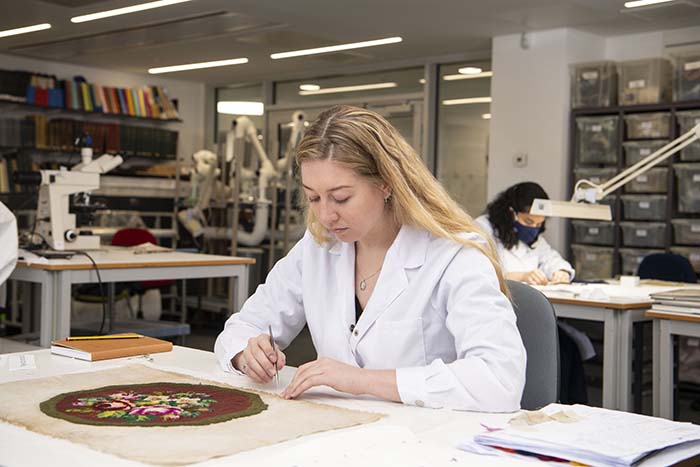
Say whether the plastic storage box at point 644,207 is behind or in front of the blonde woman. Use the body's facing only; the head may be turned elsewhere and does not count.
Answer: behind

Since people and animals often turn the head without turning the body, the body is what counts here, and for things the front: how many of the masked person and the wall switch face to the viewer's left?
0

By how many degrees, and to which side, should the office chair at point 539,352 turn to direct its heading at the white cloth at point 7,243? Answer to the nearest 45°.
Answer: approximately 90° to its right

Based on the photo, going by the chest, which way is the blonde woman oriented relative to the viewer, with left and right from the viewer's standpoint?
facing the viewer and to the left of the viewer

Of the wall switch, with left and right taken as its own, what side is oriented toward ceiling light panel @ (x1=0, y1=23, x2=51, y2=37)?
right

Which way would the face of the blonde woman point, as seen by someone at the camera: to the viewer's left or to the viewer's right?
to the viewer's left

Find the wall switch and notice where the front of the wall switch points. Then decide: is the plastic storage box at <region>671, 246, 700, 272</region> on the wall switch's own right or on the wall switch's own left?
on the wall switch's own left

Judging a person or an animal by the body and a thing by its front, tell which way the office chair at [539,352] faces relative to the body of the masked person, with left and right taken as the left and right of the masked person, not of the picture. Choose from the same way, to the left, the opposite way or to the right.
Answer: to the right

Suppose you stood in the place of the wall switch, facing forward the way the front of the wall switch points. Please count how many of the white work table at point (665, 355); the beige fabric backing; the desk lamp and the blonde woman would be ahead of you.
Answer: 4

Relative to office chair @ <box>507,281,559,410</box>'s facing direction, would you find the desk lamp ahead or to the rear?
to the rear

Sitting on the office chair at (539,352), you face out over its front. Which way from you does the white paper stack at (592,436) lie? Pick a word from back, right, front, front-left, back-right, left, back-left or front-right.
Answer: front-left

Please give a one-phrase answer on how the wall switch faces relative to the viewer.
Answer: facing the viewer

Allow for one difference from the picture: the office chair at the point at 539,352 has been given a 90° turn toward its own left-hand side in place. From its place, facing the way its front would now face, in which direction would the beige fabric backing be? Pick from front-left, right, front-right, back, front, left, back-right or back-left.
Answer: right

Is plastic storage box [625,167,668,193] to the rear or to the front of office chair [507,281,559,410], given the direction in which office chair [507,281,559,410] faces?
to the rear

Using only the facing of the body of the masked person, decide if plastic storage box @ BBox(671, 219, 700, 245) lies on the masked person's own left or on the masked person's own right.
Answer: on the masked person's own left
